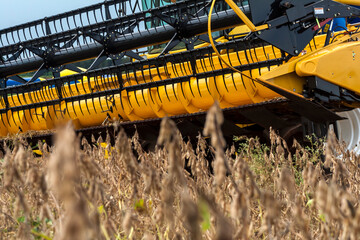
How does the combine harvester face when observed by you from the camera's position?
facing the viewer and to the left of the viewer
